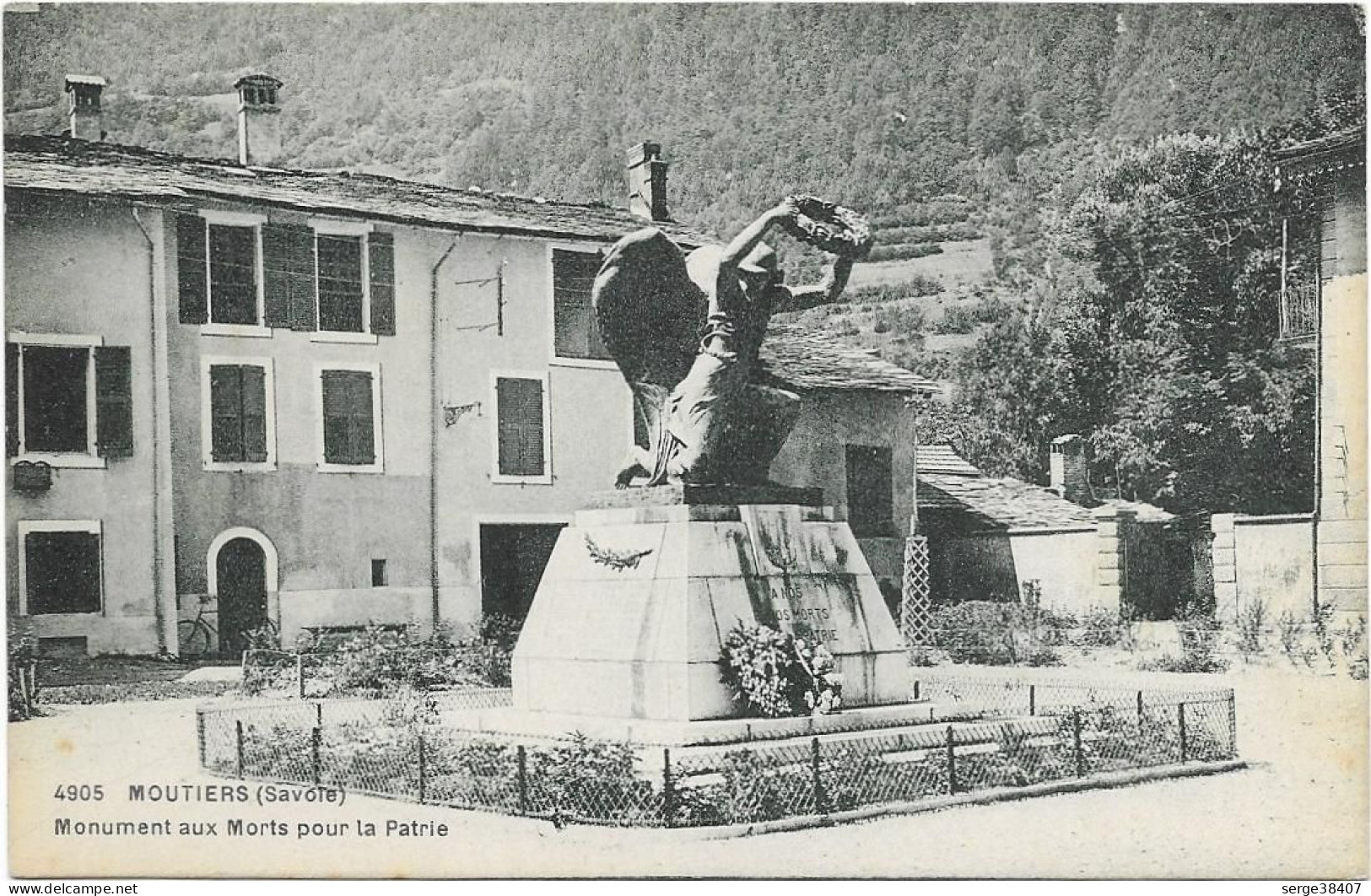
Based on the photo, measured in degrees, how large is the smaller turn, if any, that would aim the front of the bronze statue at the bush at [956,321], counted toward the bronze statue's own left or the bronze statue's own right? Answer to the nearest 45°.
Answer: approximately 135° to the bronze statue's own left

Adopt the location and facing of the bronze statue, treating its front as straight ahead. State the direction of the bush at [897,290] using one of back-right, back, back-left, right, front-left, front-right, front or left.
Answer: back-left

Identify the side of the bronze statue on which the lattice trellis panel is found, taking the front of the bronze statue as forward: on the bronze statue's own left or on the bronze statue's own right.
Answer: on the bronze statue's own left

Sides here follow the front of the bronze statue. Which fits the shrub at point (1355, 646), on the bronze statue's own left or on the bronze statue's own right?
on the bronze statue's own left

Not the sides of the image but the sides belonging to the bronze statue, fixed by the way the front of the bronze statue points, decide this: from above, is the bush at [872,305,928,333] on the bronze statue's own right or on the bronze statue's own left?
on the bronze statue's own left

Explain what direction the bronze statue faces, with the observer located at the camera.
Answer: facing the viewer and to the right of the viewer

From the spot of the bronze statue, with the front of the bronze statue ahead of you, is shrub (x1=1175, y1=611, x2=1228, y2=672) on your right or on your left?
on your left

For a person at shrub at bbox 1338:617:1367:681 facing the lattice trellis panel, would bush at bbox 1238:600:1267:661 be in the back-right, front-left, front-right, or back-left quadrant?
front-right

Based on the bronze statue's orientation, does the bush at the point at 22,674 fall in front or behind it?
behind

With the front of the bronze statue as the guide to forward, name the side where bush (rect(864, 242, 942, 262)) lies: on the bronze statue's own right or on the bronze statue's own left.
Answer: on the bronze statue's own left

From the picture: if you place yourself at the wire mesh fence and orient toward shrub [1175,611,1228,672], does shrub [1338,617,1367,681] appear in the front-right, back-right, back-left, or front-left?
front-right
